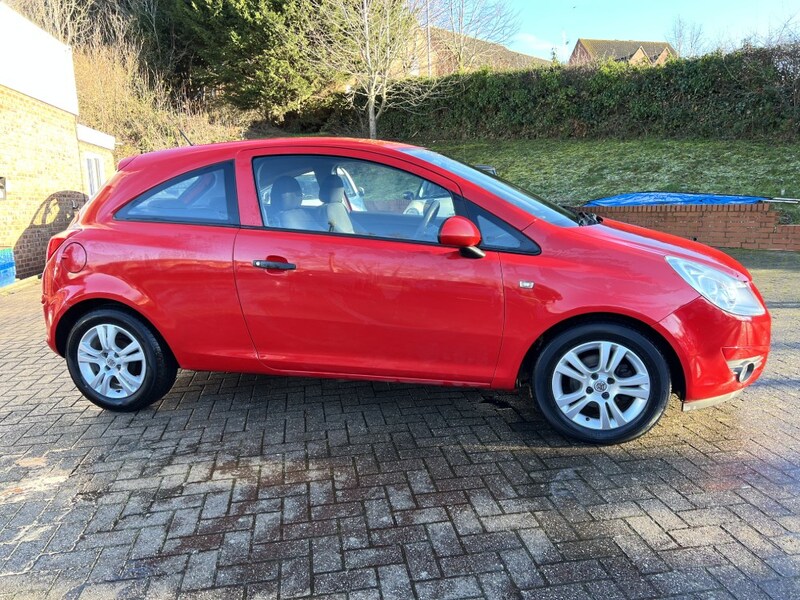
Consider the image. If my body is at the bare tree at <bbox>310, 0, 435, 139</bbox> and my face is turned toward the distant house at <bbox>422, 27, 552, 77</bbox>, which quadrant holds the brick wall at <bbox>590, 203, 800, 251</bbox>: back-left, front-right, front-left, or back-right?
back-right

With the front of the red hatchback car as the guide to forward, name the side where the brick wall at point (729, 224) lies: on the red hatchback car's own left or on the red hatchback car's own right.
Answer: on the red hatchback car's own left

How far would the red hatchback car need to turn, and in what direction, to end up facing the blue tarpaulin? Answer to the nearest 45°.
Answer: approximately 45° to its left

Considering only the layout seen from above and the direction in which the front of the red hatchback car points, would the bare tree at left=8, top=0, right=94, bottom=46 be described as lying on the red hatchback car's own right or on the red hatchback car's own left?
on the red hatchback car's own left

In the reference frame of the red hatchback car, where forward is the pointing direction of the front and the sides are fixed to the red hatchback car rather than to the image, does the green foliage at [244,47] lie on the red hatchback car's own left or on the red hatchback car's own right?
on the red hatchback car's own left

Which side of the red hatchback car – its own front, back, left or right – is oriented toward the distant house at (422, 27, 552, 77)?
left

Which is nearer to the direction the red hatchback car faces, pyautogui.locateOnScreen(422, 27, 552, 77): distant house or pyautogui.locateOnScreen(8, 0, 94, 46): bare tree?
the distant house

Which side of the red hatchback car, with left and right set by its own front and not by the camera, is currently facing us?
right
